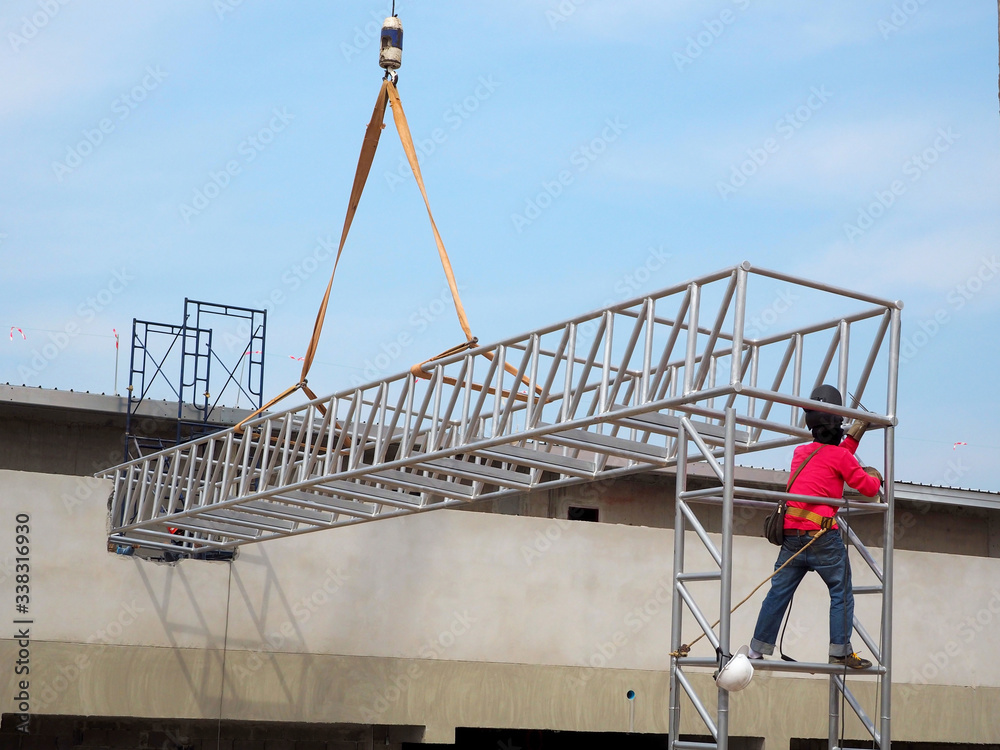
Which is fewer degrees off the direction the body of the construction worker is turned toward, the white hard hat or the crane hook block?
the crane hook block

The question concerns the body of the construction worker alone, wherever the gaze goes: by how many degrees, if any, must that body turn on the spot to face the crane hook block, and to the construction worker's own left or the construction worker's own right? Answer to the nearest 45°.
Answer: approximately 90° to the construction worker's own left

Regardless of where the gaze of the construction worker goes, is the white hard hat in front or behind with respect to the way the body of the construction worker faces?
behind

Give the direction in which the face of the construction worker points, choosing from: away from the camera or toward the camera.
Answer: away from the camera

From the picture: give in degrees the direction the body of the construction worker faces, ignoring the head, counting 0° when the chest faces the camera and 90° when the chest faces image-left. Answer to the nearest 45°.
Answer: approximately 225°
